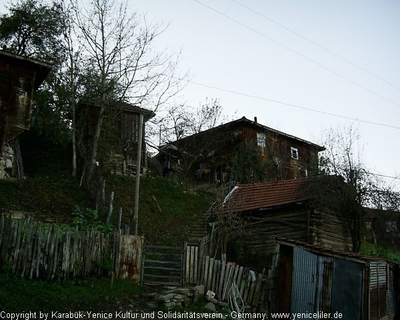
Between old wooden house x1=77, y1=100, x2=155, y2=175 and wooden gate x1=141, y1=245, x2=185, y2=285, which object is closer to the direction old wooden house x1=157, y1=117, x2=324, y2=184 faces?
the wooden gate

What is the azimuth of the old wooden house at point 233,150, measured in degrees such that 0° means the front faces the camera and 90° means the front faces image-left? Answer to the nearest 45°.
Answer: approximately 0°

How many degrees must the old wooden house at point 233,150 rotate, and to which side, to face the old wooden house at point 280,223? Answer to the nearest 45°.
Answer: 0° — it already faces it

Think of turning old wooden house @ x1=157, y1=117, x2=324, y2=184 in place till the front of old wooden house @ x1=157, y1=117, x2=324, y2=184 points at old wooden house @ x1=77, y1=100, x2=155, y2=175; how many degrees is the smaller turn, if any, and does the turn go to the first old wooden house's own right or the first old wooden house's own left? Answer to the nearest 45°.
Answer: approximately 45° to the first old wooden house's own right

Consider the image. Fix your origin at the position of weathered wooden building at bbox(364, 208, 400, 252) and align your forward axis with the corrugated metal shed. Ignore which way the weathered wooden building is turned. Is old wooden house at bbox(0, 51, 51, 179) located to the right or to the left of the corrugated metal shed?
right

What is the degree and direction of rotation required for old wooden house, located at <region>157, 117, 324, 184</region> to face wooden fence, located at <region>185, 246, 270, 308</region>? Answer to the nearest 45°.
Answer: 0° — it already faces it

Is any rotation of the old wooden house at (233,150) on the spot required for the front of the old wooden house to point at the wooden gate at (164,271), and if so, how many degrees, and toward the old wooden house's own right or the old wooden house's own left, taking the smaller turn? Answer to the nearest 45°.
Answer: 0° — it already faces it

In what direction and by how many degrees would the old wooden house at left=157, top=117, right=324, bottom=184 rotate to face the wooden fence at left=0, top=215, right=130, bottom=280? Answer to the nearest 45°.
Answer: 0° — it already faces it

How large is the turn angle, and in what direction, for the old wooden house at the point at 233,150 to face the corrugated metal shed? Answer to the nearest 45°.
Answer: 0° — it already faces it
